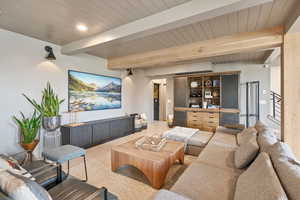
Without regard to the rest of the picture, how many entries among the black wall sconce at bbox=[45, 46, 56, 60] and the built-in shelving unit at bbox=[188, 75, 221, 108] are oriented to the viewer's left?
0

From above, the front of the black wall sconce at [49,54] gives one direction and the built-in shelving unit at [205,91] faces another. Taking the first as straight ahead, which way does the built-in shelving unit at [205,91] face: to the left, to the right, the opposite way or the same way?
to the right

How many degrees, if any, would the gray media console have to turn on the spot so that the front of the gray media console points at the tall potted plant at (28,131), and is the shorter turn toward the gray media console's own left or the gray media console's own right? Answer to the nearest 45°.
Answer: approximately 90° to the gray media console's own right

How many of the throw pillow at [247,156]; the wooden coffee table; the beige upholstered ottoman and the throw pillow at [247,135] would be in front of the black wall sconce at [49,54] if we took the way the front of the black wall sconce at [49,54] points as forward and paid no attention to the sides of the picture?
4

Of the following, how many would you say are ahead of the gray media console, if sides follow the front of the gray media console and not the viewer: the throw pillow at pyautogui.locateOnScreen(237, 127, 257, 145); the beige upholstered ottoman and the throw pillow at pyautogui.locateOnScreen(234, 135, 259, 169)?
3

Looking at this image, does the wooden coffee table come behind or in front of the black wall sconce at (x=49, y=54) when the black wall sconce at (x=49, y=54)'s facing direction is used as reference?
in front

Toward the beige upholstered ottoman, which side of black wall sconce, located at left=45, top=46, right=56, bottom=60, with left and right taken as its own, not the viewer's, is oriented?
front

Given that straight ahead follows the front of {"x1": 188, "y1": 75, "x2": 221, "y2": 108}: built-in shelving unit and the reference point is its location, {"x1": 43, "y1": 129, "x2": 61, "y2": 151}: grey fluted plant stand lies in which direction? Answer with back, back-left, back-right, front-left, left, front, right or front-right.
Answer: front-right

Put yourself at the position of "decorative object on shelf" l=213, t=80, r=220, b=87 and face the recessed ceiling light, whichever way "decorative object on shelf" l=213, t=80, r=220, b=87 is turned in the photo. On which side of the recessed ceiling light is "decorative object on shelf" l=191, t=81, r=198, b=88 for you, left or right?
right

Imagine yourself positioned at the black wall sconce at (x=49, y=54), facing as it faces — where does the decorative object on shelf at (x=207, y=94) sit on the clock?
The decorative object on shelf is roughly at 11 o'clock from the black wall sconce.

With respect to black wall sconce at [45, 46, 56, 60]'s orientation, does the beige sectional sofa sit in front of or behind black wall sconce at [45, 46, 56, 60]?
in front

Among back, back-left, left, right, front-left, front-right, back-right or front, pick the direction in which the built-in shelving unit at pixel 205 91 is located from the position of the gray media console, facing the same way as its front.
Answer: front-left

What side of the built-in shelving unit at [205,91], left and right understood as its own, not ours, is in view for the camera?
front

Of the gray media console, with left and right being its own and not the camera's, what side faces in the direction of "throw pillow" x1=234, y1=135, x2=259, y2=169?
front

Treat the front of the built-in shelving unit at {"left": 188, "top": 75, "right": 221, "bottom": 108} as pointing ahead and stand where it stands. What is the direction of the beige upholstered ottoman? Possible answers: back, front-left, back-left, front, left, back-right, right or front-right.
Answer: front

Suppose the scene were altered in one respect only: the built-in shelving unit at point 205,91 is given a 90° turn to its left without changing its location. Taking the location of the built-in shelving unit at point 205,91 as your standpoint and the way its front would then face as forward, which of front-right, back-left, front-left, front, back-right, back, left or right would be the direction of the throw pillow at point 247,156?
right

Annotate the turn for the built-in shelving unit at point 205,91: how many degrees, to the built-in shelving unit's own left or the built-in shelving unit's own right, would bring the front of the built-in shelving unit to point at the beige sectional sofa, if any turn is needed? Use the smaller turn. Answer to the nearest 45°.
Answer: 0° — it already faces it

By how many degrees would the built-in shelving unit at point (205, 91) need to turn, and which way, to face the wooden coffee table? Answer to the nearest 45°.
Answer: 0° — it already faces it

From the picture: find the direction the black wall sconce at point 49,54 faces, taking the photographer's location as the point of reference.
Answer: facing the viewer and to the right of the viewer

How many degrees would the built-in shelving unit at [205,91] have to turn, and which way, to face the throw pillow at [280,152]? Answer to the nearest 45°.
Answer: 0° — it already faces it
